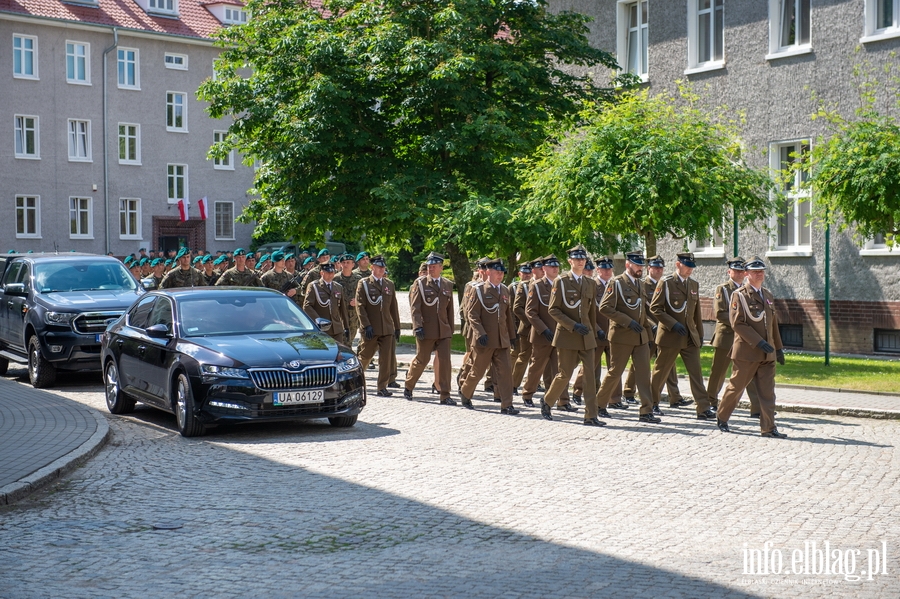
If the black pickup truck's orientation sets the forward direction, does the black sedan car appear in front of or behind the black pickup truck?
in front

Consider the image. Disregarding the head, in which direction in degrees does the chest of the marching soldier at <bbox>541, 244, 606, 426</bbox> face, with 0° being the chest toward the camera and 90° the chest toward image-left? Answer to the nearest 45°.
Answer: approximately 315°

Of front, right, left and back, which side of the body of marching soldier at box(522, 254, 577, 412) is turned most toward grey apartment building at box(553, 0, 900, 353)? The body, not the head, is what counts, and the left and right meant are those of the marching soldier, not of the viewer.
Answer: left

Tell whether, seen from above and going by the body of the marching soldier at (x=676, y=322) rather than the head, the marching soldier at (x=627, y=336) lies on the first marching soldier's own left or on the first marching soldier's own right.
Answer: on the first marching soldier's own right

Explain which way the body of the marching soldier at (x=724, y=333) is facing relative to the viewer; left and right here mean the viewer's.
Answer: facing the viewer and to the right of the viewer

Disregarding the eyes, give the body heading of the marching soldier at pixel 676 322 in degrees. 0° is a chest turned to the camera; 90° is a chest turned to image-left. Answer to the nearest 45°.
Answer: approximately 315°

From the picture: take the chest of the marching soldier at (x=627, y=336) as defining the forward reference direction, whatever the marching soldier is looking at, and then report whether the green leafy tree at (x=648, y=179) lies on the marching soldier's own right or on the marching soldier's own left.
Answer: on the marching soldier's own left

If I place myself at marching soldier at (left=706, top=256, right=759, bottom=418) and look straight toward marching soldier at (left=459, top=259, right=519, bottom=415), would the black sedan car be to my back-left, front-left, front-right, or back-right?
front-left

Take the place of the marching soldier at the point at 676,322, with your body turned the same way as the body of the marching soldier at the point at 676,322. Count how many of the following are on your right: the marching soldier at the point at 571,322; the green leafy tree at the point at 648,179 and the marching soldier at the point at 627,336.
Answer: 2

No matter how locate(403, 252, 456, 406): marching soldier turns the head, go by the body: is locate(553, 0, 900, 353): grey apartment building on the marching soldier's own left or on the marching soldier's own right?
on the marching soldier's own left

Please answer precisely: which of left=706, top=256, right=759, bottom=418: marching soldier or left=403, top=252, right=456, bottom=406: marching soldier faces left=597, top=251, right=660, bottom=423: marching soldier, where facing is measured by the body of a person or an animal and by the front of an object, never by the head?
left=403, top=252, right=456, bottom=406: marching soldier
